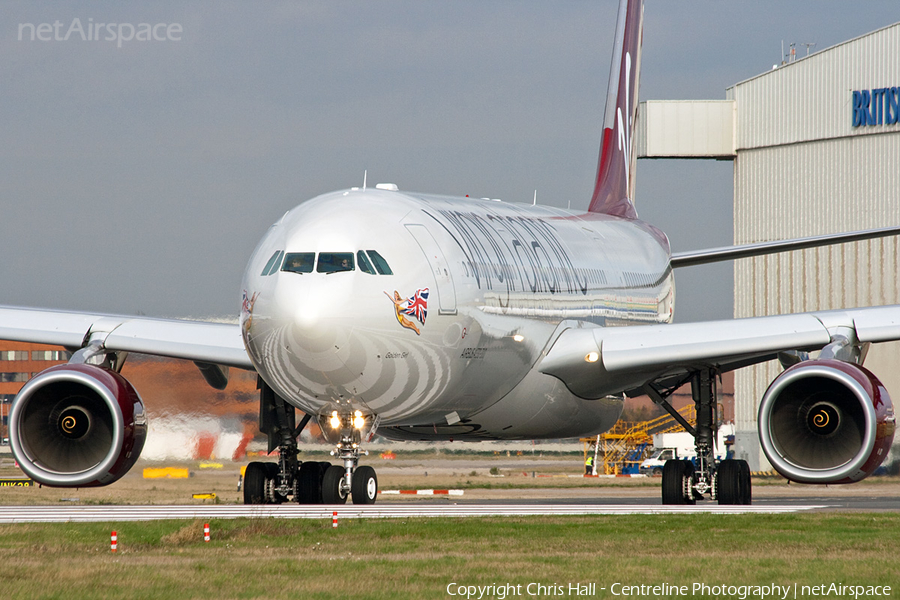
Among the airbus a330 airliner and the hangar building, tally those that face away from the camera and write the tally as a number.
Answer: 0

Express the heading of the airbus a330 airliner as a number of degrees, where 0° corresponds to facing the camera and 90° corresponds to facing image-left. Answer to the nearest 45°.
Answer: approximately 0°

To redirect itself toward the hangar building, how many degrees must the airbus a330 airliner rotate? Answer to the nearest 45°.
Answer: approximately 135° to its left

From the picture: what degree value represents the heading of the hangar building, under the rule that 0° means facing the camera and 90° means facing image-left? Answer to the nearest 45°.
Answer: approximately 45°

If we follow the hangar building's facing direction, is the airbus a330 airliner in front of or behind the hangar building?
in front
